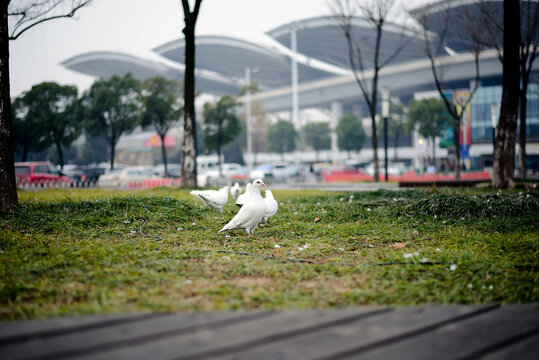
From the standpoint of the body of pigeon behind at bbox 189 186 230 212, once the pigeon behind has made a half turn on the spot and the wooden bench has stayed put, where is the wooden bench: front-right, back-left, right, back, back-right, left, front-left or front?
left

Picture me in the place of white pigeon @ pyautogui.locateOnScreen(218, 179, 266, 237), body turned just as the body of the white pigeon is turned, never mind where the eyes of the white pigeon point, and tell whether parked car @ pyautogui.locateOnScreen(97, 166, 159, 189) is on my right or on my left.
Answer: on my left

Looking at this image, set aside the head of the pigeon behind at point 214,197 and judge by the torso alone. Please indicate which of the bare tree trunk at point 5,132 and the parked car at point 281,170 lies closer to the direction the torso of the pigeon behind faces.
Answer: the parked car

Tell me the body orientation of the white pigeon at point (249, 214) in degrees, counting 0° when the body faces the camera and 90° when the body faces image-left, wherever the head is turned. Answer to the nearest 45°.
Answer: approximately 270°

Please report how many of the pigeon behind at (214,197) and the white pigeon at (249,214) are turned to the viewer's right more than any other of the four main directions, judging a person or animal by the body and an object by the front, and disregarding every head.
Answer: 2

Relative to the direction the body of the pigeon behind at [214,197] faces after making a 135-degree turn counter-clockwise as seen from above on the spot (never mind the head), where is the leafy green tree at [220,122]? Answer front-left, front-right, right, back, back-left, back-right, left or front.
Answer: front-right

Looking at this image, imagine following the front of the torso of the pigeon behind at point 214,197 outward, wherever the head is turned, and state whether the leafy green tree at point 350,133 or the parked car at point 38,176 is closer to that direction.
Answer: the leafy green tree

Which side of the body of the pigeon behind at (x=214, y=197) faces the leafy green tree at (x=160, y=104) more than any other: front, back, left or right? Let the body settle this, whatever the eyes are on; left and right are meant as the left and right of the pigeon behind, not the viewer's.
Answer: left

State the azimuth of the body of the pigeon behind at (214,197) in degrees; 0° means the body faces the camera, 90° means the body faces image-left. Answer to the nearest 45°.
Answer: approximately 270°
